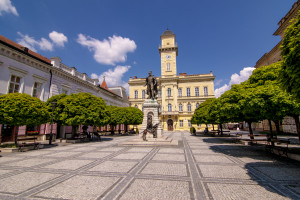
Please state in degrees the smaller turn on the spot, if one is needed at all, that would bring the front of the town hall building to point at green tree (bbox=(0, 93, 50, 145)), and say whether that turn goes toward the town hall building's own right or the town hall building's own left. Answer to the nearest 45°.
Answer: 0° — it already faces it

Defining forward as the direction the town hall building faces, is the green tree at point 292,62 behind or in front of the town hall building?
in front

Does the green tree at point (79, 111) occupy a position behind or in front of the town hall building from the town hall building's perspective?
in front

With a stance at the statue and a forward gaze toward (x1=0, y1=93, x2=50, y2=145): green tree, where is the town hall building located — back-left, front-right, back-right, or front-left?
back-right

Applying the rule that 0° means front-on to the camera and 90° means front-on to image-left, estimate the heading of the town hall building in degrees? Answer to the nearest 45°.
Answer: approximately 0°

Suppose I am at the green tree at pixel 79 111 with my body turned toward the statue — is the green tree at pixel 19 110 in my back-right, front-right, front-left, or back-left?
back-right

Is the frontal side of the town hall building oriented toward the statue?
yes
